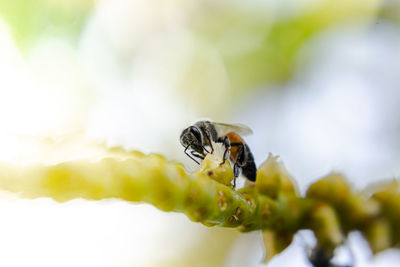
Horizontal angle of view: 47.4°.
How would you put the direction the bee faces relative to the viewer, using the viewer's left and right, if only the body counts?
facing the viewer and to the left of the viewer
